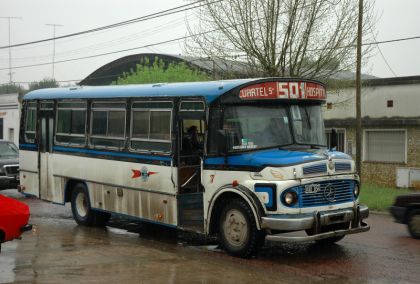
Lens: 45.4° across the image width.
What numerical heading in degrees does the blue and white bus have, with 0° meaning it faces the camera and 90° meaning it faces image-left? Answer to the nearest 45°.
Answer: approximately 315°

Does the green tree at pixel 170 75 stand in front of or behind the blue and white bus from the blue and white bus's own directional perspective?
behind

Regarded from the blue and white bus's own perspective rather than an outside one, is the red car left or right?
on its right

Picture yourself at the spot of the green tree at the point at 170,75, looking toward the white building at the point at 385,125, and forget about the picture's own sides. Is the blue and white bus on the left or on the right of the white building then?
right

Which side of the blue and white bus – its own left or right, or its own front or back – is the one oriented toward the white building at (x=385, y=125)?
left

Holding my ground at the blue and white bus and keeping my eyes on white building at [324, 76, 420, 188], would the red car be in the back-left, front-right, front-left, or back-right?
back-left
